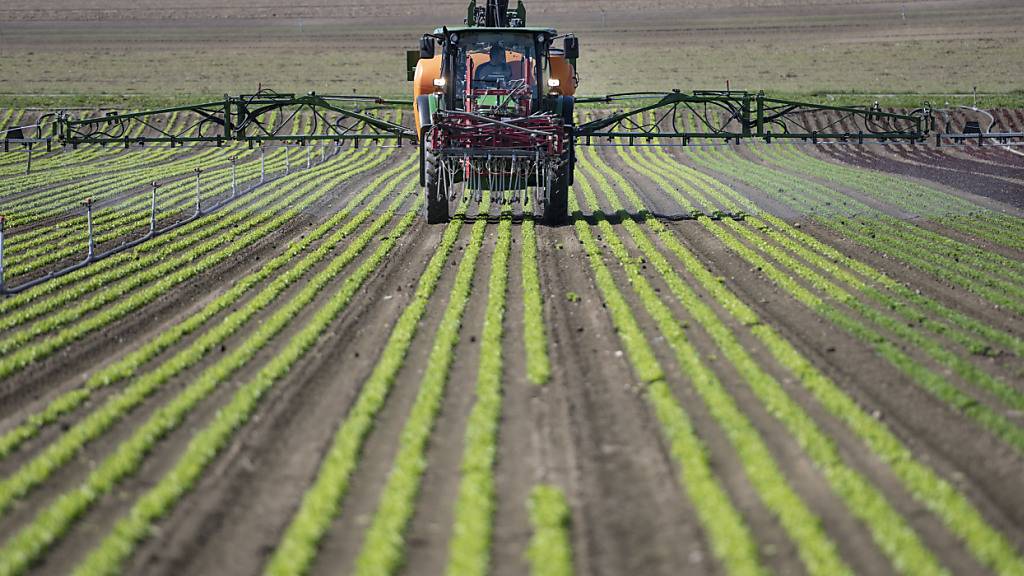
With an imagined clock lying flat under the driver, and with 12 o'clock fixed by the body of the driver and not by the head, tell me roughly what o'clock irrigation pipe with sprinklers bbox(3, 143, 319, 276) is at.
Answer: The irrigation pipe with sprinklers is roughly at 3 o'clock from the driver.

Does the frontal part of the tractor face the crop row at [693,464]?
yes

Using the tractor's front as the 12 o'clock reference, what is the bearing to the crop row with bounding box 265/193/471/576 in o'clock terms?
The crop row is roughly at 12 o'clock from the tractor.

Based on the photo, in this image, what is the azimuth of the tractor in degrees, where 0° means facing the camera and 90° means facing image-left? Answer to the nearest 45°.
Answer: approximately 0°

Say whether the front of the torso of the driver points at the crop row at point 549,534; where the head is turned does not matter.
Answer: yes

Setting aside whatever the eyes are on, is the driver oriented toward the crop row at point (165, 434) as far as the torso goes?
yes

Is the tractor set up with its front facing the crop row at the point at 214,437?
yes

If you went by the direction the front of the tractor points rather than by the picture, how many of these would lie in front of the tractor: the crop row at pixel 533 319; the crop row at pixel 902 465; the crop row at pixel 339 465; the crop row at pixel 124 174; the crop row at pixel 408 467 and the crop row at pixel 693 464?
5

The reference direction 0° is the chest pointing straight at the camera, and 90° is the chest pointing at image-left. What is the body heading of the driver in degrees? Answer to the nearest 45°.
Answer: approximately 0°
